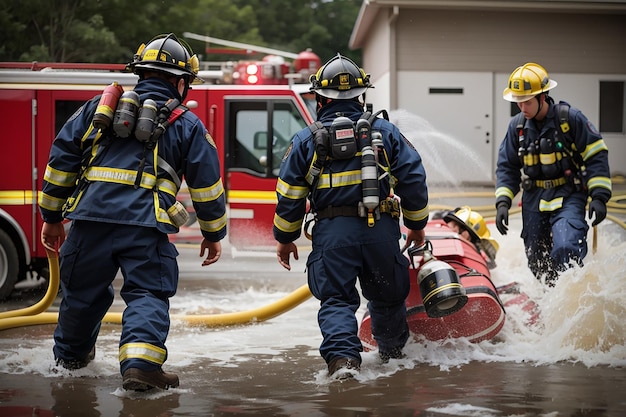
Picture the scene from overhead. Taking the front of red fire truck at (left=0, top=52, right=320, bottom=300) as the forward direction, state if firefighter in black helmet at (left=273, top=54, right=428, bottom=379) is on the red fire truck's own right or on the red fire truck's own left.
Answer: on the red fire truck's own right

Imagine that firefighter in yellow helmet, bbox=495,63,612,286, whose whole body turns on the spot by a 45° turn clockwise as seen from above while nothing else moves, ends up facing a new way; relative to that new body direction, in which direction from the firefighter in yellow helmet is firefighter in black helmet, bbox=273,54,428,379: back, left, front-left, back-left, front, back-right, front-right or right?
front-left

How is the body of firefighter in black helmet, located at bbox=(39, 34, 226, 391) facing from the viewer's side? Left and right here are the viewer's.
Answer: facing away from the viewer and to the right of the viewer

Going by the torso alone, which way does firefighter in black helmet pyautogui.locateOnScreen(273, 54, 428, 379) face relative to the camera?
away from the camera

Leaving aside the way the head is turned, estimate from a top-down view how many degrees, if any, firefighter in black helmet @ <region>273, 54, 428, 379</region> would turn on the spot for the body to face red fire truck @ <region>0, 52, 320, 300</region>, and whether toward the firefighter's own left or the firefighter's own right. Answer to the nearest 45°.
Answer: approximately 45° to the firefighter's own left

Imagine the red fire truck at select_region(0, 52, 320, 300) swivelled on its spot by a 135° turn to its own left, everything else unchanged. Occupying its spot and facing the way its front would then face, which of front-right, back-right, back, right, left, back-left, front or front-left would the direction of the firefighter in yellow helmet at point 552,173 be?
back

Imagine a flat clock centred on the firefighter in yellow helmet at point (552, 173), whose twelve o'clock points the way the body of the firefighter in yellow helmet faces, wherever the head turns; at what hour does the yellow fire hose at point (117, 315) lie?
The yellow fire hose is roughly at 1 o'clock from the firefighter in yellow helmet.

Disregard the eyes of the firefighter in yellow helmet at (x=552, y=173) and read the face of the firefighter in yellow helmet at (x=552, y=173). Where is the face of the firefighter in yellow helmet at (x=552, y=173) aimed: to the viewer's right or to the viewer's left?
to the viewer's left

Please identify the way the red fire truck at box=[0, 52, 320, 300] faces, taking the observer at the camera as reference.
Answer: facing to the right of the viewer

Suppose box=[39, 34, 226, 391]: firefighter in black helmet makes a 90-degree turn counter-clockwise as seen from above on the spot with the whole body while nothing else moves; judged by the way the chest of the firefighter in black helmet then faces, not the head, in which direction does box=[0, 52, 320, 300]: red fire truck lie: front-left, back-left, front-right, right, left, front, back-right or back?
front-right

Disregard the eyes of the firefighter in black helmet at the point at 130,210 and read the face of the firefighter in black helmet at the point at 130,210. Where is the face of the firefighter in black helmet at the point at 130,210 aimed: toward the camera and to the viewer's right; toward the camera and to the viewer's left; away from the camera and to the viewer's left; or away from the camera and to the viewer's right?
away from the camera and to the viewer's right

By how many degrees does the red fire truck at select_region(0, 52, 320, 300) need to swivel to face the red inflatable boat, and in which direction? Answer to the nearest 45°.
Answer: approximately 45° to its right
